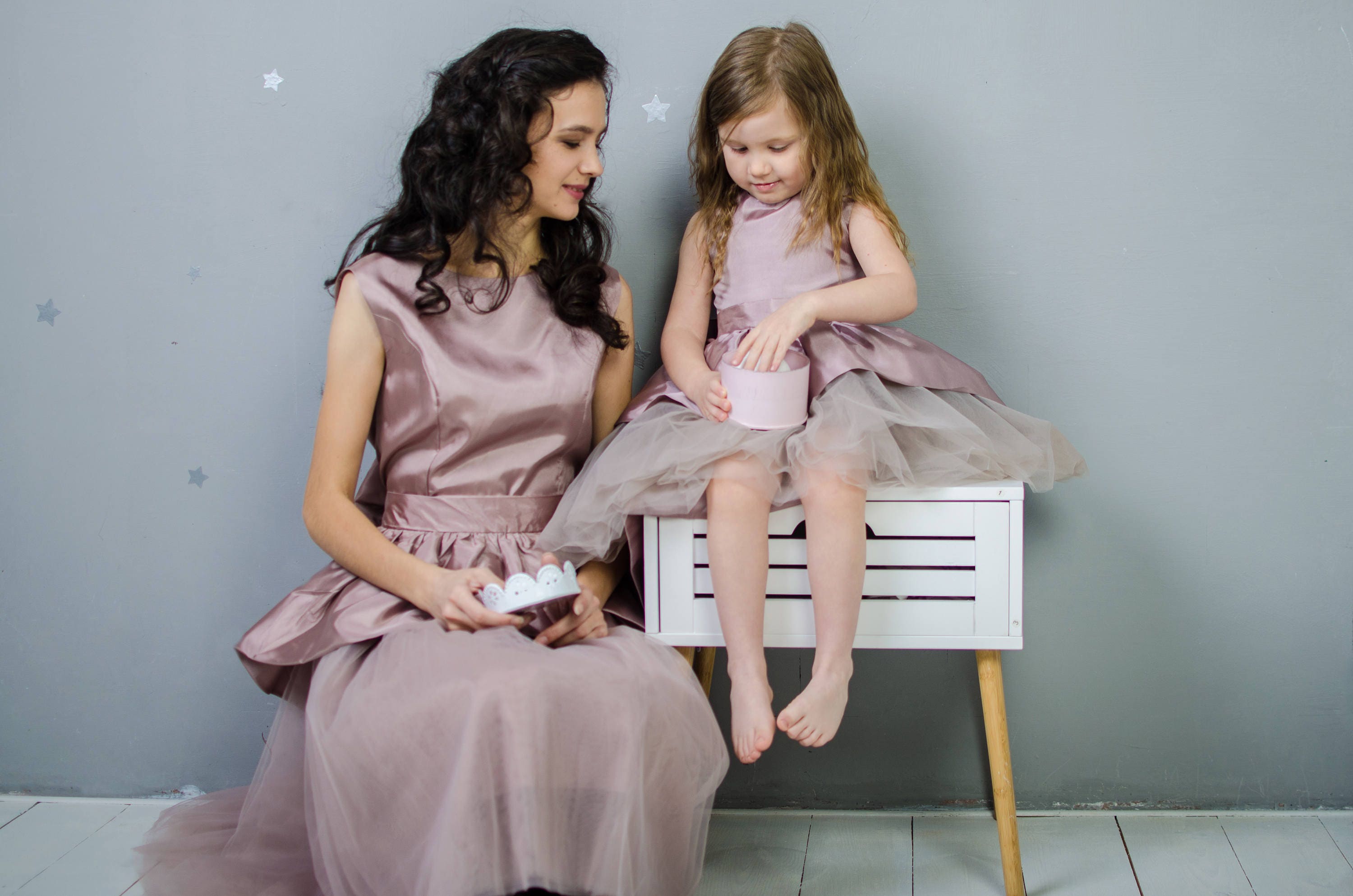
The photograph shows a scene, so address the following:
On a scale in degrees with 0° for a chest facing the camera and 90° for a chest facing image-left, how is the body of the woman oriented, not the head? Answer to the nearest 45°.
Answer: approximately 315°

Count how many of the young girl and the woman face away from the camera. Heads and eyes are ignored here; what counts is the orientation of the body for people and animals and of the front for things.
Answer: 0

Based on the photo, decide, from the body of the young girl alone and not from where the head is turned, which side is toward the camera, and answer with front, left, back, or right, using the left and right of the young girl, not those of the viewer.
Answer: front

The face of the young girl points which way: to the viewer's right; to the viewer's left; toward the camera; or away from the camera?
toward the camera
